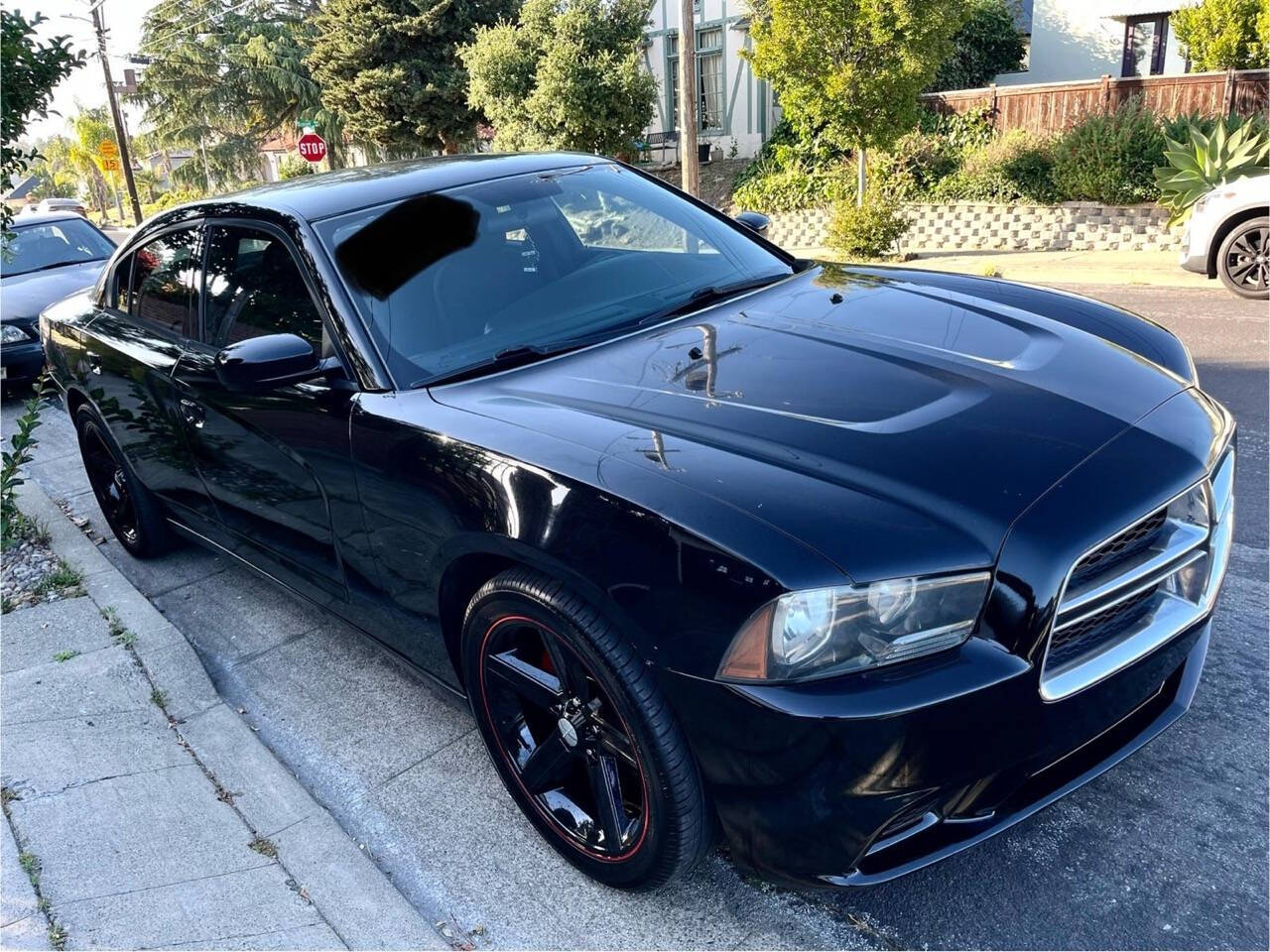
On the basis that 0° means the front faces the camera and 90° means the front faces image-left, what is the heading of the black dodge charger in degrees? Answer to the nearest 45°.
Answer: approximately 315°

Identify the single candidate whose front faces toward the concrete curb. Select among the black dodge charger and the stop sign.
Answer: the stop sign

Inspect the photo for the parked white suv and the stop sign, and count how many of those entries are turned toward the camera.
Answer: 1

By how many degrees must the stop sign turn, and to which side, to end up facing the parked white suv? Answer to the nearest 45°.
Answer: approximately 45° to its left

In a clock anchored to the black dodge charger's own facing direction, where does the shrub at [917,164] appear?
The shrub is roughly at 8 o'clock from the black dodge charger.

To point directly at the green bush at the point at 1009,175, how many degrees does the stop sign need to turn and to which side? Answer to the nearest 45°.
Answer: approximately 45° to its left

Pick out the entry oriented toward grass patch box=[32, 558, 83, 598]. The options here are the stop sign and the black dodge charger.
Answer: the stop sign

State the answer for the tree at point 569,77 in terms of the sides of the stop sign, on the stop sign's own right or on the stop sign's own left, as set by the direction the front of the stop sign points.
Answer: on the stop sign's own left

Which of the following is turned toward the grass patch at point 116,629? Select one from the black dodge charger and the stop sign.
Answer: the stop sign

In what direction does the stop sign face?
toward the camera

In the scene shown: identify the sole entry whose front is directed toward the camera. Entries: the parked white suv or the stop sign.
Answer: the stop sign

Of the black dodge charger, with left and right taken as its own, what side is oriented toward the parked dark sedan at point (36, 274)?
back

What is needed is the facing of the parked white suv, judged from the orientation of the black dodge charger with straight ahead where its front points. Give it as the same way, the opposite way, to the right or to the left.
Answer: the opposite way

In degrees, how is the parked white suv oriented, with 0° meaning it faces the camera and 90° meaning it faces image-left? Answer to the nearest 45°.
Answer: approximately 90°

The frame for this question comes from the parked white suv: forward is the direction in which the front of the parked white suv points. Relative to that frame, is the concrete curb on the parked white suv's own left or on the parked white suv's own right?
on the parked white suv's own left

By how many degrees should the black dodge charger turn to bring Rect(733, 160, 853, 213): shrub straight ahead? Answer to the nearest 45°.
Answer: approximately 135° to its left

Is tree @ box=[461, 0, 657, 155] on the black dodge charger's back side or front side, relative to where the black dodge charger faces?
on the back side

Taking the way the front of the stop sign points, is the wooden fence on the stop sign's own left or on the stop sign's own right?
on the stop sign's own left

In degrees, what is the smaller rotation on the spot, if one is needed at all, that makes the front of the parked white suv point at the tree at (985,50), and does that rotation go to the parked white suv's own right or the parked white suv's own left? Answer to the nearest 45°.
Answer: approximately 90° to the parked white suv's own right
